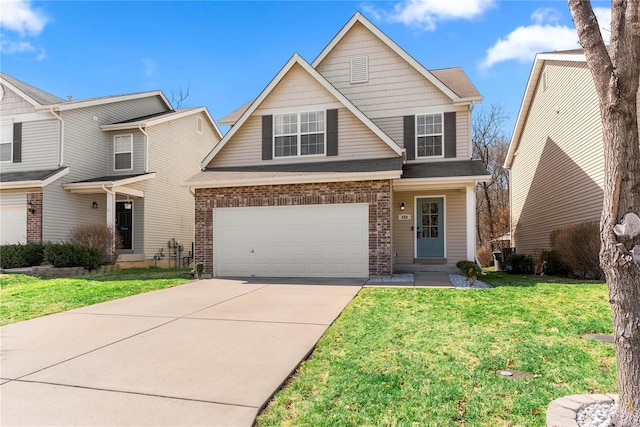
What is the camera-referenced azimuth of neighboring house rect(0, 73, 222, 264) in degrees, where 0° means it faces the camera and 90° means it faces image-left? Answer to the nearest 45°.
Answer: approximately 45°

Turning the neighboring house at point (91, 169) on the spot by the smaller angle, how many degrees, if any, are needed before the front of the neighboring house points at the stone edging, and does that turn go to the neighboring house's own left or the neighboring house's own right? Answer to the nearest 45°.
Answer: approximately 45° to the neighboring house's own left

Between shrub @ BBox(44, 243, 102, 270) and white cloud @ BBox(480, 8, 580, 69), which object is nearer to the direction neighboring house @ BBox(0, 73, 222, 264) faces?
the shrub

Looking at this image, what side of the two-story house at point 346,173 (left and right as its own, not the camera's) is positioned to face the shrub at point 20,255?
right

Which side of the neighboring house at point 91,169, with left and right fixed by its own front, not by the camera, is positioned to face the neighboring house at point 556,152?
left

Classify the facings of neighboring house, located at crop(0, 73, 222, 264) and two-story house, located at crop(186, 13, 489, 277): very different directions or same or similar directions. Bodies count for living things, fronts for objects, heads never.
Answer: same or similar directions

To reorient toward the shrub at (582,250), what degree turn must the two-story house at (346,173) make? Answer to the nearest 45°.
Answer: approximately 90° to its left

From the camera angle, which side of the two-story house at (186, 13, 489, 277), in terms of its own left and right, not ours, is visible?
front

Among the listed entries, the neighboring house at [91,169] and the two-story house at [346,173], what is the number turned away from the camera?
0
